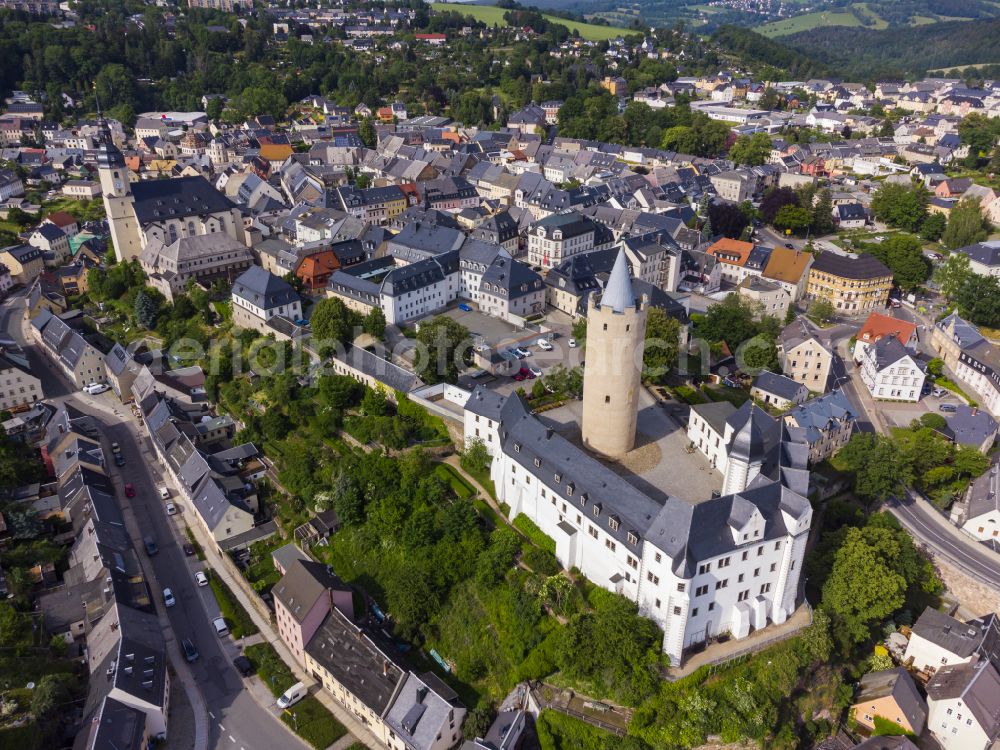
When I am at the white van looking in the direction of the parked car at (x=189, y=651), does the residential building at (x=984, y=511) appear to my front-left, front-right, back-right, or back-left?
back-right

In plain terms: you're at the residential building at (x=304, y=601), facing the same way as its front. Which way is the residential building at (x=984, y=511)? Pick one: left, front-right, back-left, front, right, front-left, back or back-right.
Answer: back-left

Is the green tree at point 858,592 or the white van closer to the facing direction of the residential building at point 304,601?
the white van

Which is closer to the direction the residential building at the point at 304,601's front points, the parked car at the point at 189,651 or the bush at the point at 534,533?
the parked car

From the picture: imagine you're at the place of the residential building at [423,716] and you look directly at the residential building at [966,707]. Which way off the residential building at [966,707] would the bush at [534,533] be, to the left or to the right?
left

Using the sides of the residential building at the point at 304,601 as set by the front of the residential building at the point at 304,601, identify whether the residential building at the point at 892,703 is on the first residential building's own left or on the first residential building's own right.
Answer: on the first residential building's own left

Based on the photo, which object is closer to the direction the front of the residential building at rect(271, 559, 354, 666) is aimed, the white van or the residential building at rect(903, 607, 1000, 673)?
the white van

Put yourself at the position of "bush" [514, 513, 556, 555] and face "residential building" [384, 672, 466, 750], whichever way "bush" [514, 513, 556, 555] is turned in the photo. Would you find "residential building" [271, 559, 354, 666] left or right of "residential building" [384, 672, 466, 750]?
right

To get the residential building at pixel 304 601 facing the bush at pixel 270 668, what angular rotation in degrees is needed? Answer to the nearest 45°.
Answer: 0° — it already faces it

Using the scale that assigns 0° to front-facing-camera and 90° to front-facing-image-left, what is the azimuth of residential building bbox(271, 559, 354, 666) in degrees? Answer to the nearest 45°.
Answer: approximately 45°
